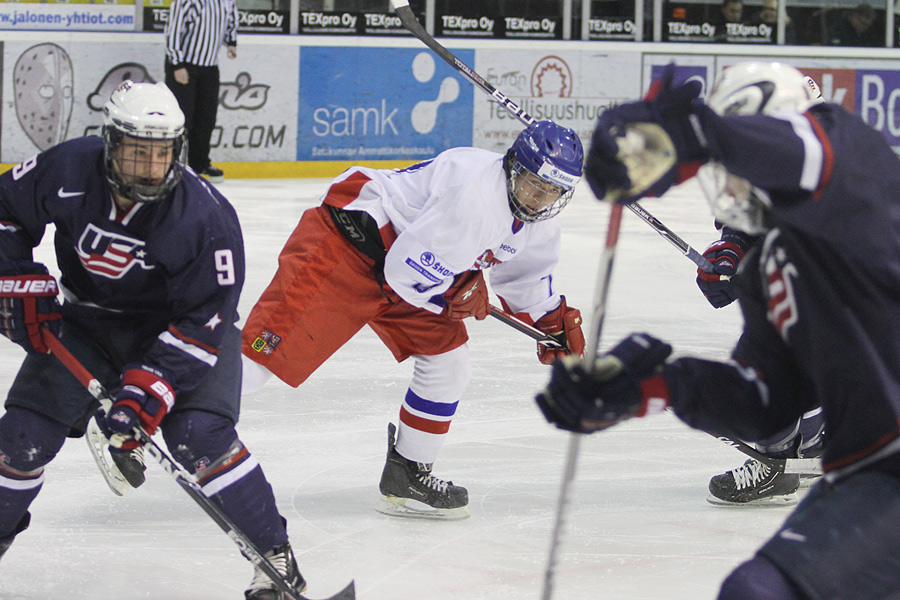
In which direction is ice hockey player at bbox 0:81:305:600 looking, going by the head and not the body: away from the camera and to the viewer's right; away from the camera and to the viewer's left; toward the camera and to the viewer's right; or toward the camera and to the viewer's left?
toward the camera and to the viewer's right

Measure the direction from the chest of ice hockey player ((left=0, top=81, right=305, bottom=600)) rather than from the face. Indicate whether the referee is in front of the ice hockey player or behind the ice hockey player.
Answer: behind

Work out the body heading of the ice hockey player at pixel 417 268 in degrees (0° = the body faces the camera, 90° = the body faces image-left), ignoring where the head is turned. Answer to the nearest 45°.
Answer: approximately 315°

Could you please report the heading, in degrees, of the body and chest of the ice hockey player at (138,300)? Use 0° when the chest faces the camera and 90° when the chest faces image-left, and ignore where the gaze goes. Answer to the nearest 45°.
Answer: approximately 0°

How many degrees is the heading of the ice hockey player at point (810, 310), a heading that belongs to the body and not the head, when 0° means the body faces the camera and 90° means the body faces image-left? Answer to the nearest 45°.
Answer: approximately 90°

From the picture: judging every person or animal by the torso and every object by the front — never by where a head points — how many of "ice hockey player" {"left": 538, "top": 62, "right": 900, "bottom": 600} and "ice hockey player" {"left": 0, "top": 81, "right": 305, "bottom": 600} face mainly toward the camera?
1
